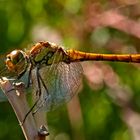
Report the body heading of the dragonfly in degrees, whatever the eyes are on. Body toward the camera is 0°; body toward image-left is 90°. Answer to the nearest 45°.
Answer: approximately 90°
